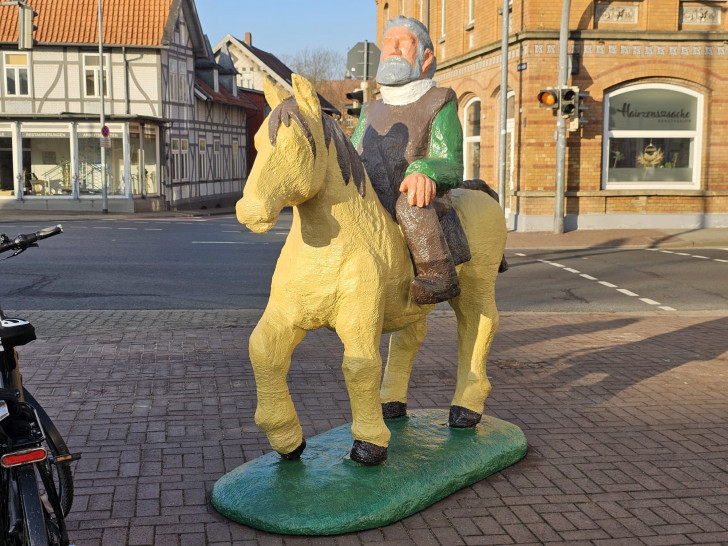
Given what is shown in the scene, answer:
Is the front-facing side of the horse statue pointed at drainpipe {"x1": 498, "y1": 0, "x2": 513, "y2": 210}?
no

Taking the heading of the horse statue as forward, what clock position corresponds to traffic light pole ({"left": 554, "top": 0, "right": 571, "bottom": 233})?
The traffic light pole is roughly at 5 o'clock from the horse statue.

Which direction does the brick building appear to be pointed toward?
toward the camera

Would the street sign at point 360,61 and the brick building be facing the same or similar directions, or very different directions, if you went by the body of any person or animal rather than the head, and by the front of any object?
very different directions

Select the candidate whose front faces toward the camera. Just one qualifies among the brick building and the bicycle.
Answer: the brick building

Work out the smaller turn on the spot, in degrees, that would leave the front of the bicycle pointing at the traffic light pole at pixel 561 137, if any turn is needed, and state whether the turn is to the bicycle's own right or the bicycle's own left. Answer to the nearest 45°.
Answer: approximately 45° to the bicycle's own right

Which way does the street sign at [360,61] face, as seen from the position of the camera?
facing away from the viewer

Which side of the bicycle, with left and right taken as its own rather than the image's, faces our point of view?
back

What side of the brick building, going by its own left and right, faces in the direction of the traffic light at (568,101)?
front

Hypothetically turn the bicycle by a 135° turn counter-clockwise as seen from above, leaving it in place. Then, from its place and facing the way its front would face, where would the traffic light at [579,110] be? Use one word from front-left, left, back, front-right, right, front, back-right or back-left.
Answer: back

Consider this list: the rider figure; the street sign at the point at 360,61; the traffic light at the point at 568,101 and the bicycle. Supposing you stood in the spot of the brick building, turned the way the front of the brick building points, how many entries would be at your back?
0

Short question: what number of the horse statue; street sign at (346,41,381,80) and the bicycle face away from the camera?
2

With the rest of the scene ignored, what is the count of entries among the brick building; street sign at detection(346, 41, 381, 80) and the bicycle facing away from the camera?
2

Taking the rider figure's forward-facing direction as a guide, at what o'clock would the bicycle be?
The bicycle is roughly at 12 o'clock from the rider figure.

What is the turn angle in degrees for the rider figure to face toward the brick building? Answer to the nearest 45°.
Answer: approximately 135° to its right

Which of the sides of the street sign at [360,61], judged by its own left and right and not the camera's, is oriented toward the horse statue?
back

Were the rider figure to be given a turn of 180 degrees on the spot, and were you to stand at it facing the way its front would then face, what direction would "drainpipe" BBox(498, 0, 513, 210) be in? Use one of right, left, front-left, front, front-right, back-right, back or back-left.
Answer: front-left

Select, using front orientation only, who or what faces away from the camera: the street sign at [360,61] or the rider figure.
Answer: the street sign

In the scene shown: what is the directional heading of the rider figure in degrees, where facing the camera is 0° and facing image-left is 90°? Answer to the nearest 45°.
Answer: approximately 45°

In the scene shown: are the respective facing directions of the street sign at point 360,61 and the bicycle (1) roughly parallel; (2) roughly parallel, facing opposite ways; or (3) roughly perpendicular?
roughly parallel

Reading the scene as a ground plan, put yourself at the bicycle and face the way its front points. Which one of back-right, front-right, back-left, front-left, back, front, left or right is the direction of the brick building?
front-right

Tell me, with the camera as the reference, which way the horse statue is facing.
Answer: facing the viewer and to the left of the viewer
